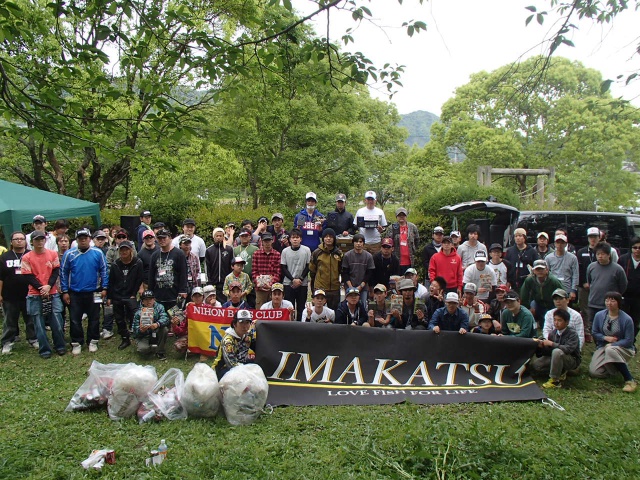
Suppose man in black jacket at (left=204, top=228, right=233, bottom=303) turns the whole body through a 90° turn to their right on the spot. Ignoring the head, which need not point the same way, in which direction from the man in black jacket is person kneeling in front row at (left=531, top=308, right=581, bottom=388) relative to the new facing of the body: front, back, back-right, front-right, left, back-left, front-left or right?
back-left

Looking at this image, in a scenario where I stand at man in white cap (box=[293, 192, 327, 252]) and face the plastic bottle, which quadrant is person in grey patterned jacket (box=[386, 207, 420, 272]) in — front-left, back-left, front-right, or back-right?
back-left

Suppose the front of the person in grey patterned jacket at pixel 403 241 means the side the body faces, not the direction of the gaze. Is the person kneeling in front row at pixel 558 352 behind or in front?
in front

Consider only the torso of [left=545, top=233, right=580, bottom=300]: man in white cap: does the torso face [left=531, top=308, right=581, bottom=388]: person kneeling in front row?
yes

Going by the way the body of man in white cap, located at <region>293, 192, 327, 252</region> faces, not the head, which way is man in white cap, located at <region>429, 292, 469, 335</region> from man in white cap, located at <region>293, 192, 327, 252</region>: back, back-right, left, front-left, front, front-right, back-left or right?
front-left

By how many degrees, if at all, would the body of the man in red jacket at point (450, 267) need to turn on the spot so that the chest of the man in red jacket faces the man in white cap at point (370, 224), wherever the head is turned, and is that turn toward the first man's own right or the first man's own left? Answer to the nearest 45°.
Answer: approximately 90° to the first man's own right

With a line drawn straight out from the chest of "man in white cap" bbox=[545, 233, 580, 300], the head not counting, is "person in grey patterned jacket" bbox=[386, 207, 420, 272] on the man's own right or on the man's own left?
on the man's own right

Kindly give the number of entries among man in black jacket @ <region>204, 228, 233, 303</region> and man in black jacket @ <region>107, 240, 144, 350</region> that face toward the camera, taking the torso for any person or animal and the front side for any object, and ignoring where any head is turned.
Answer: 2

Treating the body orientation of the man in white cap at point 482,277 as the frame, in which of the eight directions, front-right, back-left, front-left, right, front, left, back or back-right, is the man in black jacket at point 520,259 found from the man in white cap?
back-left

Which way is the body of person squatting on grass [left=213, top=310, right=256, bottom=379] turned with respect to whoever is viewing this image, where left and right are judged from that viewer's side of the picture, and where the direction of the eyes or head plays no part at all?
facing the viewer and to the right of the viewer

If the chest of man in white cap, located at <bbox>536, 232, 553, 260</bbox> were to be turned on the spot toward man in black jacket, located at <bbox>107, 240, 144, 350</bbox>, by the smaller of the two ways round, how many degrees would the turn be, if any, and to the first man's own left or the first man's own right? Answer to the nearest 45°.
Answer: approximately 45° to the first man's own right
